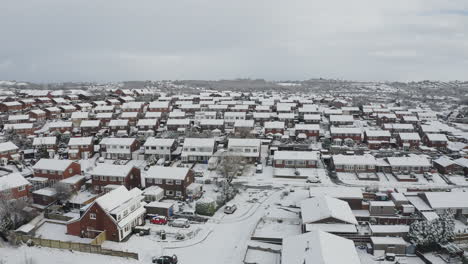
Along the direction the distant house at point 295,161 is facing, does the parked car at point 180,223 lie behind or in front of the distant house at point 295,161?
in front

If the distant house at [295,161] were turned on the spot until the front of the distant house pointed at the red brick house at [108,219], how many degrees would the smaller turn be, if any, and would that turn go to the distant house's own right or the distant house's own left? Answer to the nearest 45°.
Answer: approximately 45° to the distant house's own right

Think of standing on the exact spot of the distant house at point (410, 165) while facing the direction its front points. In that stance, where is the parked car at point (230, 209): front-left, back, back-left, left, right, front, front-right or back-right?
front-right

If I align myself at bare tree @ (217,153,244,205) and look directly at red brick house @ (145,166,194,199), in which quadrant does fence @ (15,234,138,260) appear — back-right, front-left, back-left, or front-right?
front-left

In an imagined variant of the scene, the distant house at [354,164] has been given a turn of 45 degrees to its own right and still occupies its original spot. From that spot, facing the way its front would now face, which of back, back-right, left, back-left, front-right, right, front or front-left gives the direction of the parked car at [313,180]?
front

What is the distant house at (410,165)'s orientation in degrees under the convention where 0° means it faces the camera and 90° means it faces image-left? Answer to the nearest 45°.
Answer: approximately 0°

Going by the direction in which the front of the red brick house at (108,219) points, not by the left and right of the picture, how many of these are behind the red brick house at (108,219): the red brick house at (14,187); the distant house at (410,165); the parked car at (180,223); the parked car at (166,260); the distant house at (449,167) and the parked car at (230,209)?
1

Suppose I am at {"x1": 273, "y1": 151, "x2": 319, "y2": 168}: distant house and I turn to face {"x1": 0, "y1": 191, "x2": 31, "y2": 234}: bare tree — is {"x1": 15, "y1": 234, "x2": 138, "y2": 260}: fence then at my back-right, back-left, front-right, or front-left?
front-left

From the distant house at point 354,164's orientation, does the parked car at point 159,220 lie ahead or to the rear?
ahead

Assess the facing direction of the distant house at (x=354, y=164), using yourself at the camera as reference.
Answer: facing the viewer

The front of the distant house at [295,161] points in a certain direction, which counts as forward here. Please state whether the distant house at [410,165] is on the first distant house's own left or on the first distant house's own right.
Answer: on the first distant house's own left

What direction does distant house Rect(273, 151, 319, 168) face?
toward the camera

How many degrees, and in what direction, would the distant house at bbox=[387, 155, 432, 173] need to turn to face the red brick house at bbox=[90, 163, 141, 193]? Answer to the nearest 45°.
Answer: approximately 45° to its right

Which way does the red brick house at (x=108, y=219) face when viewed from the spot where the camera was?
facing the viewer and to the right of the viewer
